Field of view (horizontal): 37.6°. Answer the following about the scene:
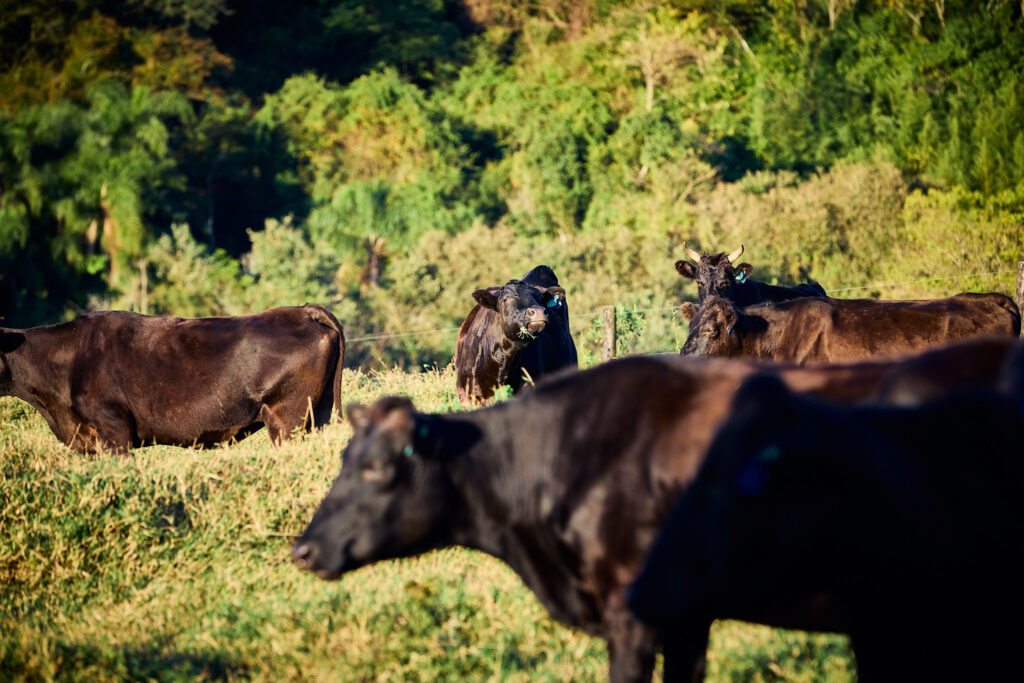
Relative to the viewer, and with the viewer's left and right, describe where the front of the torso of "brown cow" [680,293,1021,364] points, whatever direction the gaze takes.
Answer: facing to the left of the viewer

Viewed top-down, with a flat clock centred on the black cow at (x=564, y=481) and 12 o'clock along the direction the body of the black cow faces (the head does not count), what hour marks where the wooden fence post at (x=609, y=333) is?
The wooden fence post is roughly at 3 o'clock from the black cow.

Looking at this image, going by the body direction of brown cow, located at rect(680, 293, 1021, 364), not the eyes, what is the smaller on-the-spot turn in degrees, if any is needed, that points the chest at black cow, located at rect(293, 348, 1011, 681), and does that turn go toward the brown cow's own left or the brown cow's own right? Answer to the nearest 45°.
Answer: approximately 90° to the brown cow's own left

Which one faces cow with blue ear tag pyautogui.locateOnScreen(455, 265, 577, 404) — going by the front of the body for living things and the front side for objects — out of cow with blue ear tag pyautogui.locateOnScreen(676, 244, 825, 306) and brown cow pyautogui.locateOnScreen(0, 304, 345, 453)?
cow with blue ear tag pyautogui.locateOnScreen(676, 244, 825, 306)

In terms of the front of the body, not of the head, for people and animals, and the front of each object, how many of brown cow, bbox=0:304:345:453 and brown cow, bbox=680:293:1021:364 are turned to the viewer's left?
2

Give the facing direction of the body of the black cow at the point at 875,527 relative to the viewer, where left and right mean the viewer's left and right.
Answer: facing to the left of the viewer

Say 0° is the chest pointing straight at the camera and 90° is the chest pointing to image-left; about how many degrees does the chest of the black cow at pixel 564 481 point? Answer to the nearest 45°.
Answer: approximately 90°

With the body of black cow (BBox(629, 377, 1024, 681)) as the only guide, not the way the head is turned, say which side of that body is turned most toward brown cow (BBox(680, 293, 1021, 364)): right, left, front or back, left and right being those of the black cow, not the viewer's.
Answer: right

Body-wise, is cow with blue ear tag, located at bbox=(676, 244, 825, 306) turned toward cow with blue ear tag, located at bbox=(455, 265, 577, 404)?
yes

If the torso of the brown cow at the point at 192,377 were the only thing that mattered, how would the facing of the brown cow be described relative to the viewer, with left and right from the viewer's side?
facing to the left of the viewer
